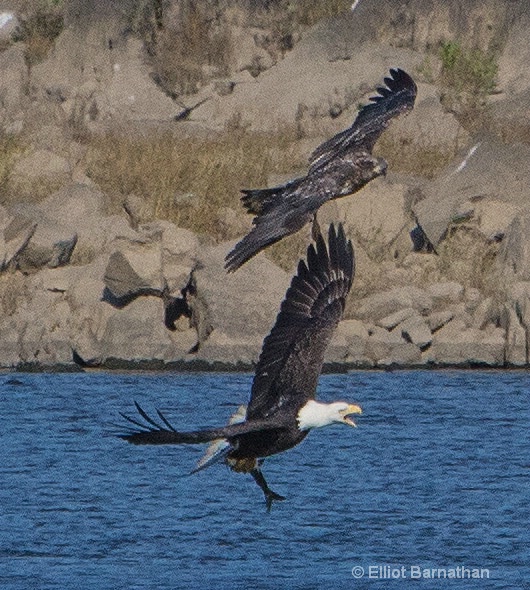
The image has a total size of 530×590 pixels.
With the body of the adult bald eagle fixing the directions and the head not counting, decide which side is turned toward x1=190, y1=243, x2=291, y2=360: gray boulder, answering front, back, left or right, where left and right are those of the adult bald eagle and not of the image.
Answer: left

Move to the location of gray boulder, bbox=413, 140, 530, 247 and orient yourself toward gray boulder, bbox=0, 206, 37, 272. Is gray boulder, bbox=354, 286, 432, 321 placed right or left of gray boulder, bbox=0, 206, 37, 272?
left

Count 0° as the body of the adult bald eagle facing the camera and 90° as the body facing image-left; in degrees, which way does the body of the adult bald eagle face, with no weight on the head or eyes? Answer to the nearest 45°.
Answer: approximately 270°

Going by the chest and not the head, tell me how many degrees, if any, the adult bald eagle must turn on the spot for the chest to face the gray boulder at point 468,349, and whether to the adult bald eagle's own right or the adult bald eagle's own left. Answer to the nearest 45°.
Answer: approximately 90° to the adult bald eagle's own left

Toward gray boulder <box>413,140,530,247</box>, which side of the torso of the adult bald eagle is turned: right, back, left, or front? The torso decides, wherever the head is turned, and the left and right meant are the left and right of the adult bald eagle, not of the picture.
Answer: left

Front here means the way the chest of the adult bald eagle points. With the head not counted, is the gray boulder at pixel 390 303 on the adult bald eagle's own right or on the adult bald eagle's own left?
on the adult bald eagle's own left
